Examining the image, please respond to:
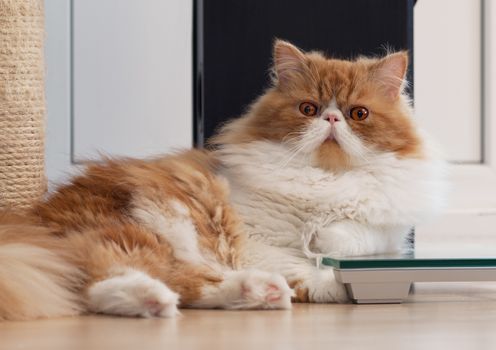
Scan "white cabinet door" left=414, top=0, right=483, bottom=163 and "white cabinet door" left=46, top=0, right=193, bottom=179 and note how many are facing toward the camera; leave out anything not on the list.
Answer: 2

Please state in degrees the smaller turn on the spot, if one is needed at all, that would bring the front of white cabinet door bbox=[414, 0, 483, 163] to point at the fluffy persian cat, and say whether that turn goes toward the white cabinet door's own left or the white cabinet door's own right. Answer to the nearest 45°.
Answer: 0° — it already faces it

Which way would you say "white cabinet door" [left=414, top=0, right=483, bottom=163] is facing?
toward the camera

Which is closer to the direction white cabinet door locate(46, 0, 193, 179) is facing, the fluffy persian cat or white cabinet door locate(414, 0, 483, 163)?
the fluffy persian cat

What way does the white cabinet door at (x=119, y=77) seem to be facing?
toward the camera

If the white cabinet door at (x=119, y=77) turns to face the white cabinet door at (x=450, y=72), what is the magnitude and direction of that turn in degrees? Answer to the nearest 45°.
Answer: approximately 90° to its left

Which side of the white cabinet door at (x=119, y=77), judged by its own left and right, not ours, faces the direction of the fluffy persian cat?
front

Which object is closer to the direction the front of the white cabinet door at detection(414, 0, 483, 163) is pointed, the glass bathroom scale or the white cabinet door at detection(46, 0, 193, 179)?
the glass bathroom scale

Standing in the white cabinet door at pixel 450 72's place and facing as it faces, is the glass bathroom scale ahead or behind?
ahead
